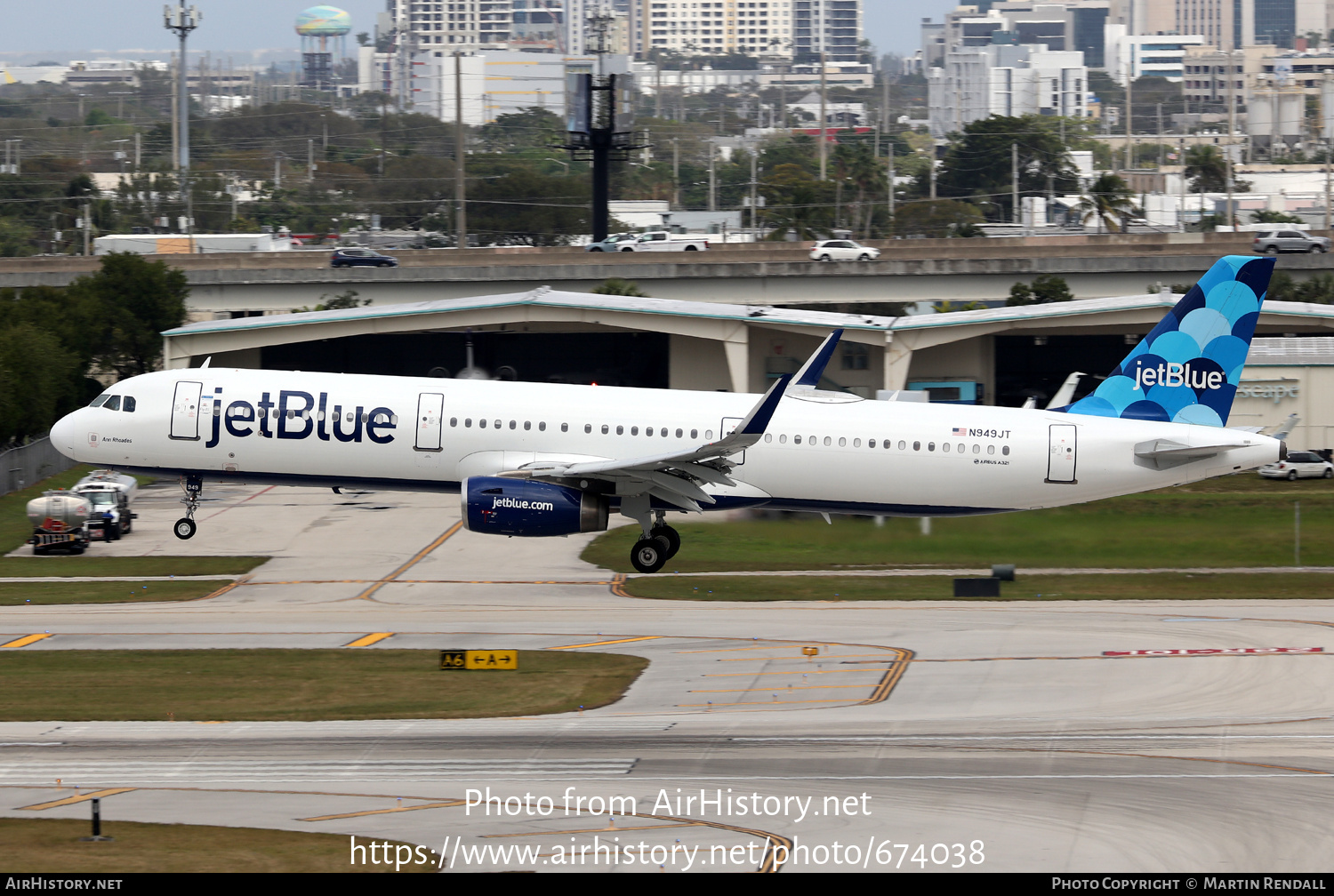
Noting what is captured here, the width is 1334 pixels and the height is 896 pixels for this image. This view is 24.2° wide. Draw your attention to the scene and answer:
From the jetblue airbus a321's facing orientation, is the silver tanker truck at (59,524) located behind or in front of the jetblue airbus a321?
in front

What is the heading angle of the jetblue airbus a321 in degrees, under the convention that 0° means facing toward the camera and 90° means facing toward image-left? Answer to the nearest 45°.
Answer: approximately 90°
